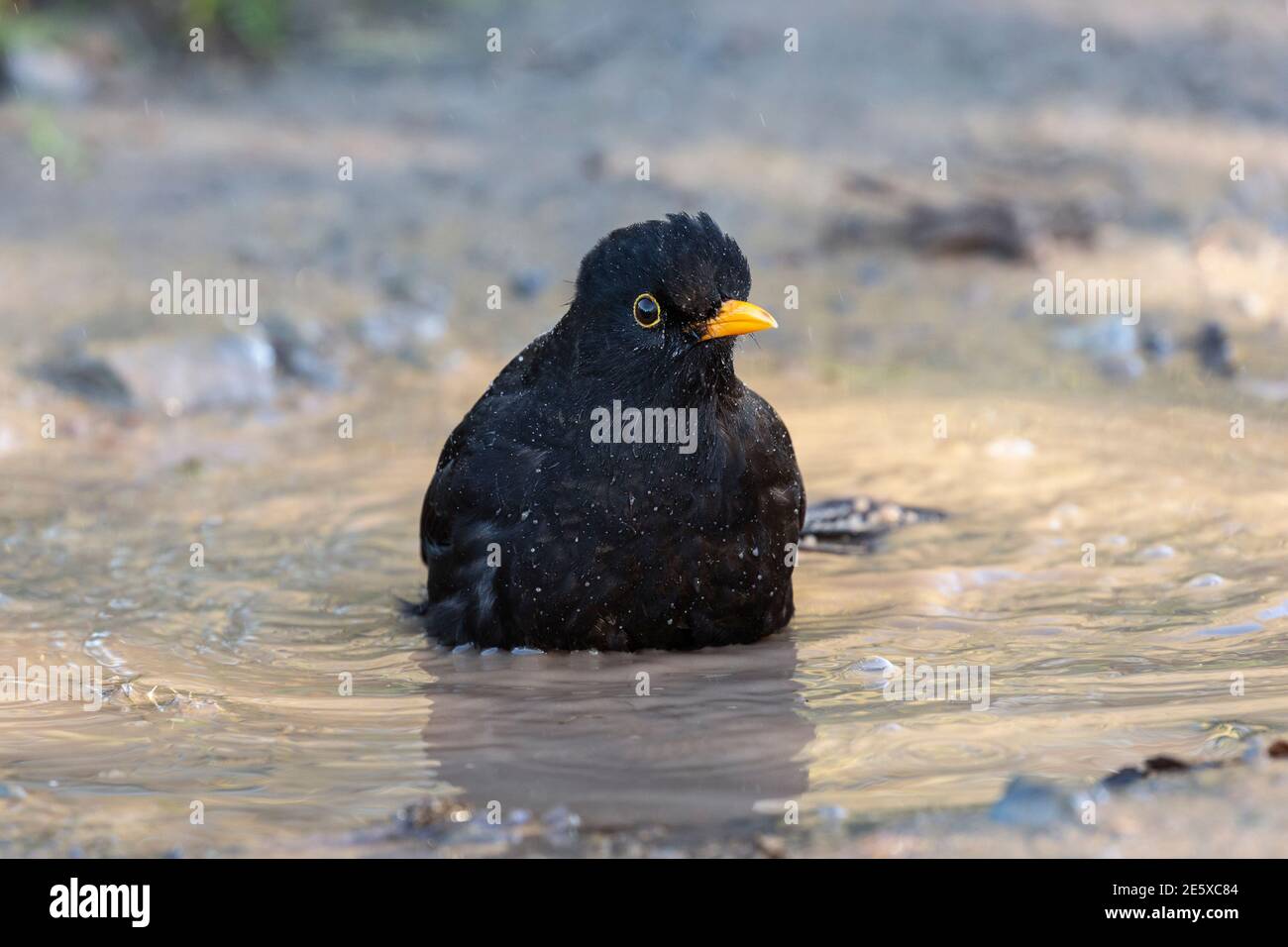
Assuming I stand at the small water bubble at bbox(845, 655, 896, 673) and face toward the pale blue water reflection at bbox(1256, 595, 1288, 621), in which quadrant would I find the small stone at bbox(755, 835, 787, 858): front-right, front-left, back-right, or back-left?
back-right

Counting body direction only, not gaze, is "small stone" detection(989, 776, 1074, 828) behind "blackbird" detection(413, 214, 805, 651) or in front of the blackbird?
in front

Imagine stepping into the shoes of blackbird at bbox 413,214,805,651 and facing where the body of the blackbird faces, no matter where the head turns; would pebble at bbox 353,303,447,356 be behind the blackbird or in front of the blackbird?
behind

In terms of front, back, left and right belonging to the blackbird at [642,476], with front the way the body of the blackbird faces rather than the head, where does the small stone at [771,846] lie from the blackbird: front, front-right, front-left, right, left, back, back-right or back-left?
front-right

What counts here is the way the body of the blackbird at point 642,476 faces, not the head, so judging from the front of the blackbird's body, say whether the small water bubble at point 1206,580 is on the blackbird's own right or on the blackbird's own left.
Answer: on the blackbird's own left

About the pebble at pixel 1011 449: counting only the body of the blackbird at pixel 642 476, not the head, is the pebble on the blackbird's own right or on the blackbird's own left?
on the blackbird's own left

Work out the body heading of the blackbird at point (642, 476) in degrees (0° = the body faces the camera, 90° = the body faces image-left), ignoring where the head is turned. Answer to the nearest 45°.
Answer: approximately 315°
